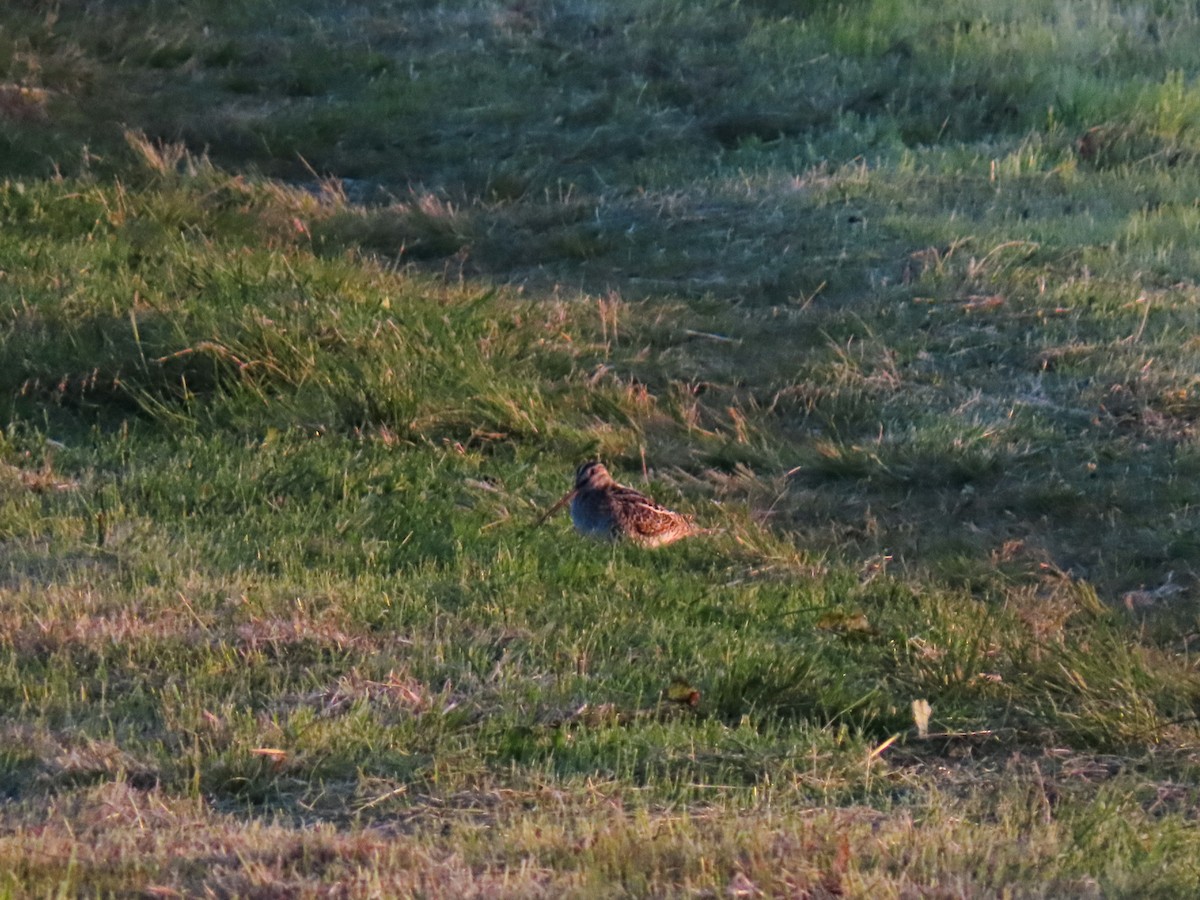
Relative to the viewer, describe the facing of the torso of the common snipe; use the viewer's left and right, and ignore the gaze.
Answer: facing to the left of the viewer
